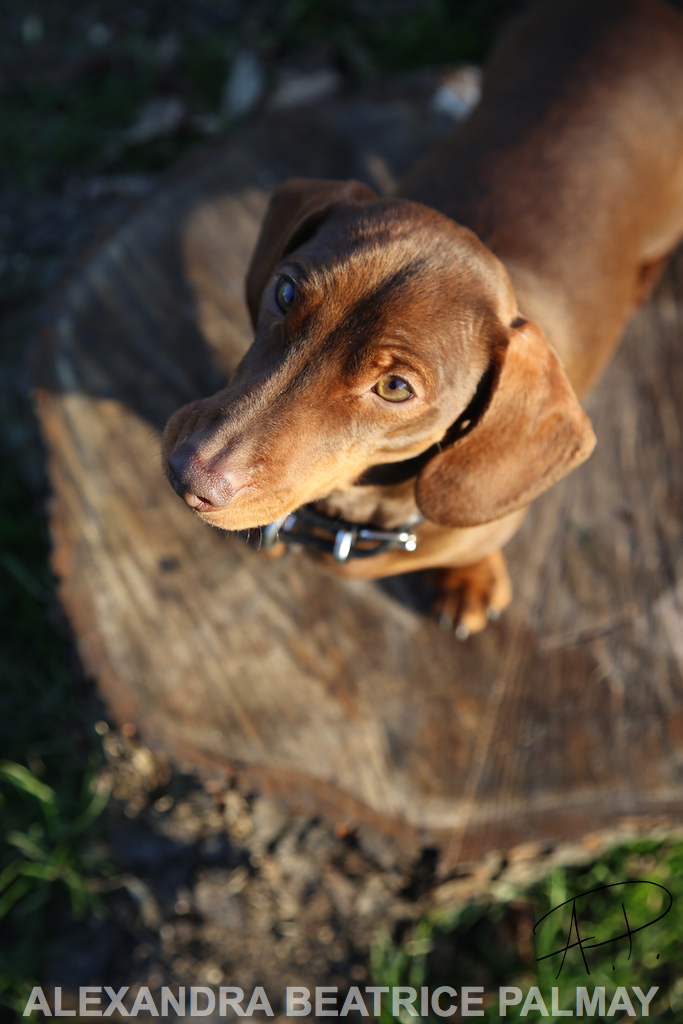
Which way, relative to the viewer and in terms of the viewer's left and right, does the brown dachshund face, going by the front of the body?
facing the viewer and to the left of the viewer
